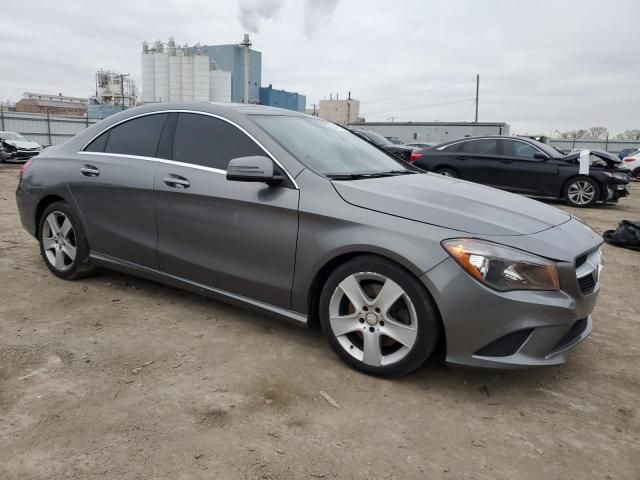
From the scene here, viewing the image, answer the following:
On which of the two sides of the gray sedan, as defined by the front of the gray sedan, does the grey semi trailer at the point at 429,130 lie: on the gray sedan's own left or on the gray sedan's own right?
on the gray sedan's own left

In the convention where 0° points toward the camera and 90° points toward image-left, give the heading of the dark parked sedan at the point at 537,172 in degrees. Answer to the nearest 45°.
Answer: approximately 270°

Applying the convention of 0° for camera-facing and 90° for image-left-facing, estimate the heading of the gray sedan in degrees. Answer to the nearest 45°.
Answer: approximately 315°

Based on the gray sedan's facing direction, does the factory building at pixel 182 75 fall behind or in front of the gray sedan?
behind

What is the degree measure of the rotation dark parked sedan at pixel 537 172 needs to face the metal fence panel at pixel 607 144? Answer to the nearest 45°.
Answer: approximately 90° to its left

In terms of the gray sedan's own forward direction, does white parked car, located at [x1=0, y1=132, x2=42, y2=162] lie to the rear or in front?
to the rear

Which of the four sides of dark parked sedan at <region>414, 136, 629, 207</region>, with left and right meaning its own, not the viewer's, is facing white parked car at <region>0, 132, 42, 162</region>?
back

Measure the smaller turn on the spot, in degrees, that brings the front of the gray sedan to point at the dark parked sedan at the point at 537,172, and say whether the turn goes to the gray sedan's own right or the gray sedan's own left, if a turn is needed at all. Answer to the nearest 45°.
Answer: approximately 90° to the gray sedan's own left

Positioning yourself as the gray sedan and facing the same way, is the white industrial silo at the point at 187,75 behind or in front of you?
behind

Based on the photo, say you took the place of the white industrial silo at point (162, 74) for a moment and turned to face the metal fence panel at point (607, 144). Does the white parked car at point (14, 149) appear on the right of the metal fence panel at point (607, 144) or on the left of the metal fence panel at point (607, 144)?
right

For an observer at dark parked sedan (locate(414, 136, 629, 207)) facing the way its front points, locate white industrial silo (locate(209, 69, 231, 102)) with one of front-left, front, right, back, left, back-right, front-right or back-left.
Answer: back-left
